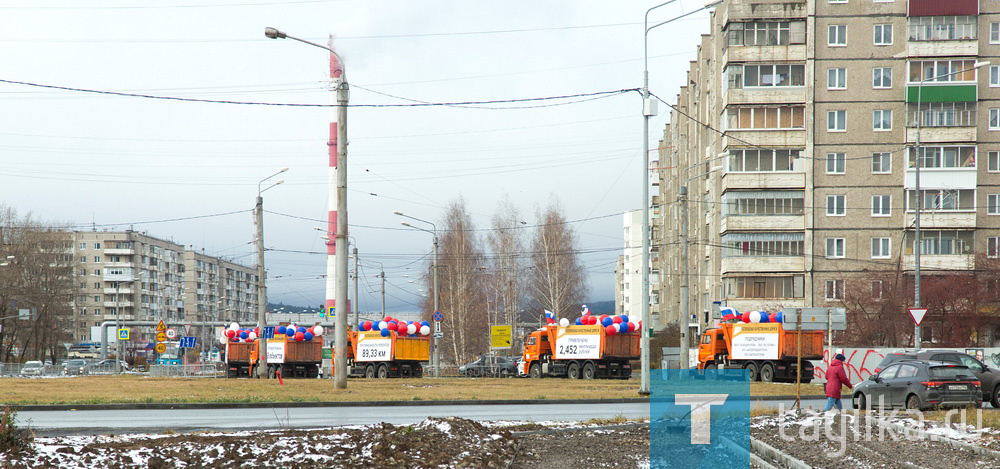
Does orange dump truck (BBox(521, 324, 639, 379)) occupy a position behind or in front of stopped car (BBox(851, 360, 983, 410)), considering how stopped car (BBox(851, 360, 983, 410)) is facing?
in front

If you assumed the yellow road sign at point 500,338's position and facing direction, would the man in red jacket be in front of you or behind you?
in front

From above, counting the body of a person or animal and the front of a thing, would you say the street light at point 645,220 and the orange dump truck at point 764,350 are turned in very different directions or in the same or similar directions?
very different directions

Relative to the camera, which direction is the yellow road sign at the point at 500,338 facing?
toward the camera

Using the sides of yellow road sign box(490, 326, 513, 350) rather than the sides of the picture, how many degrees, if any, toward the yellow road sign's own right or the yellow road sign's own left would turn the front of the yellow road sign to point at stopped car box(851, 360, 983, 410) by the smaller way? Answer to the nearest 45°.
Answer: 0° — it already faces it

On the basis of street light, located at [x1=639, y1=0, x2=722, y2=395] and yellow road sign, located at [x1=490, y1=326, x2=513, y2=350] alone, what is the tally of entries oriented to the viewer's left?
0

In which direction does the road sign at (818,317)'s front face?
away from the camera

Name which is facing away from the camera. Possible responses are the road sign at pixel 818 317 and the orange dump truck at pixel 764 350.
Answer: the road sign

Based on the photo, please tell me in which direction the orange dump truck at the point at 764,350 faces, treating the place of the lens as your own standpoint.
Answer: facing to the left of the viewer

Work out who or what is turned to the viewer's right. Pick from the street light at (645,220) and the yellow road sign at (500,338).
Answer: the street light

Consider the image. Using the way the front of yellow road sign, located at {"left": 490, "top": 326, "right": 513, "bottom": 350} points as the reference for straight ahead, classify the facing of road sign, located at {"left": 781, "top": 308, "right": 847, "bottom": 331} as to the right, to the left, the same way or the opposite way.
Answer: the opposite way

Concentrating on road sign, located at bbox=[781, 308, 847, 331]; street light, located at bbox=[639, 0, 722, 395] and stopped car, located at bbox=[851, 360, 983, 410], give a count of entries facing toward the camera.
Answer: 0
